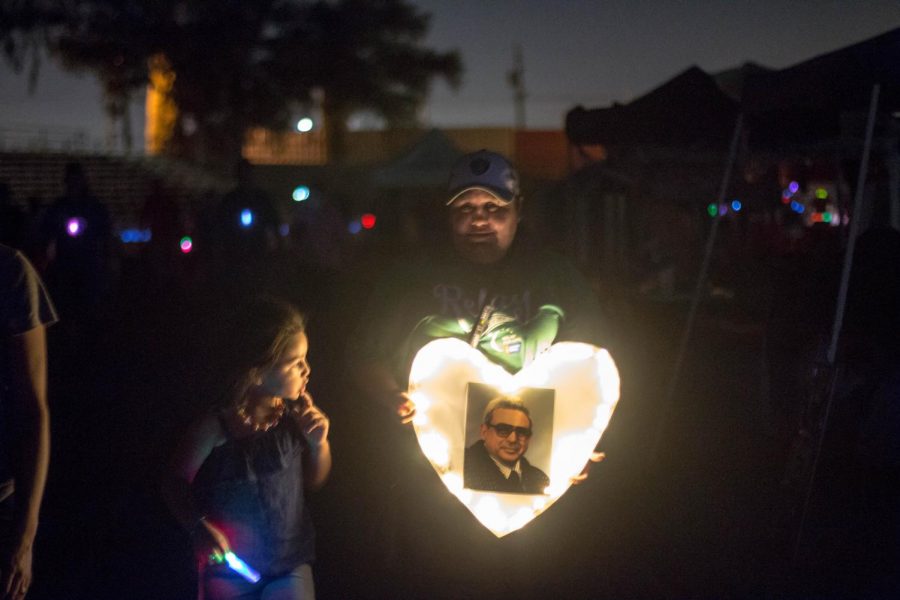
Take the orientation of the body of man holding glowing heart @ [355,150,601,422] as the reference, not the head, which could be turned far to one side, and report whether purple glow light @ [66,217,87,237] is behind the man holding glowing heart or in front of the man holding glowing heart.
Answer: behind

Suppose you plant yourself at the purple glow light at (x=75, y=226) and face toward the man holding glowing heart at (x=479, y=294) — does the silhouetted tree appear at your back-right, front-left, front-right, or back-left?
back-left

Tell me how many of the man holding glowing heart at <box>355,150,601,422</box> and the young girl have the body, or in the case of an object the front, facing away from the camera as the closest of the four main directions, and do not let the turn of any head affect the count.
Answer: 0

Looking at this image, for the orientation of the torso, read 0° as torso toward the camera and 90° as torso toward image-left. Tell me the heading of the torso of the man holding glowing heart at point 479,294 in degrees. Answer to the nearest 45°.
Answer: approximately 0°

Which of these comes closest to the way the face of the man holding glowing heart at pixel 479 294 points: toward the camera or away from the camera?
toward the camera

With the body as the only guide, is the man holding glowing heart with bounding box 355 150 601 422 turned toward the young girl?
no

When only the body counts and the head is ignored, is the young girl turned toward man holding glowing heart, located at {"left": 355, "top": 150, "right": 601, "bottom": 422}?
no

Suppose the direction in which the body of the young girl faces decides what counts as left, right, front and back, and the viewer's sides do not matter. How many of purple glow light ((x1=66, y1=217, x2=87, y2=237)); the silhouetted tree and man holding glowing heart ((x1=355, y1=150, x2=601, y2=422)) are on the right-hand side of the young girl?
0

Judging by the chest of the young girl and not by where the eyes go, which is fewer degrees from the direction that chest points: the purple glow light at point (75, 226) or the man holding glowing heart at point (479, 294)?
the man holding glowing heart

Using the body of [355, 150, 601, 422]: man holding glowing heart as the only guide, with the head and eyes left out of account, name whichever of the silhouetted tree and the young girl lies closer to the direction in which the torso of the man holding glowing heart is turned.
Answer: the young girl

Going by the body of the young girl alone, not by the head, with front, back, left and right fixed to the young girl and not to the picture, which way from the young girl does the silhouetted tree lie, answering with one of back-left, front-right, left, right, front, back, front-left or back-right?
back-left

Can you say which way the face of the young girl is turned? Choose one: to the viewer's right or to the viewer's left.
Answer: to the viewer's right

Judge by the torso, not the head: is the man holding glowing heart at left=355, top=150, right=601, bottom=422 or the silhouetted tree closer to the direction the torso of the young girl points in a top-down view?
the man holding glowing heart

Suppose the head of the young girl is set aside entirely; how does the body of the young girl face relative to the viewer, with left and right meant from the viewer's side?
facing the viewer and to the right of the viewer

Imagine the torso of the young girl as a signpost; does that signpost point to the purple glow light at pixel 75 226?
no
